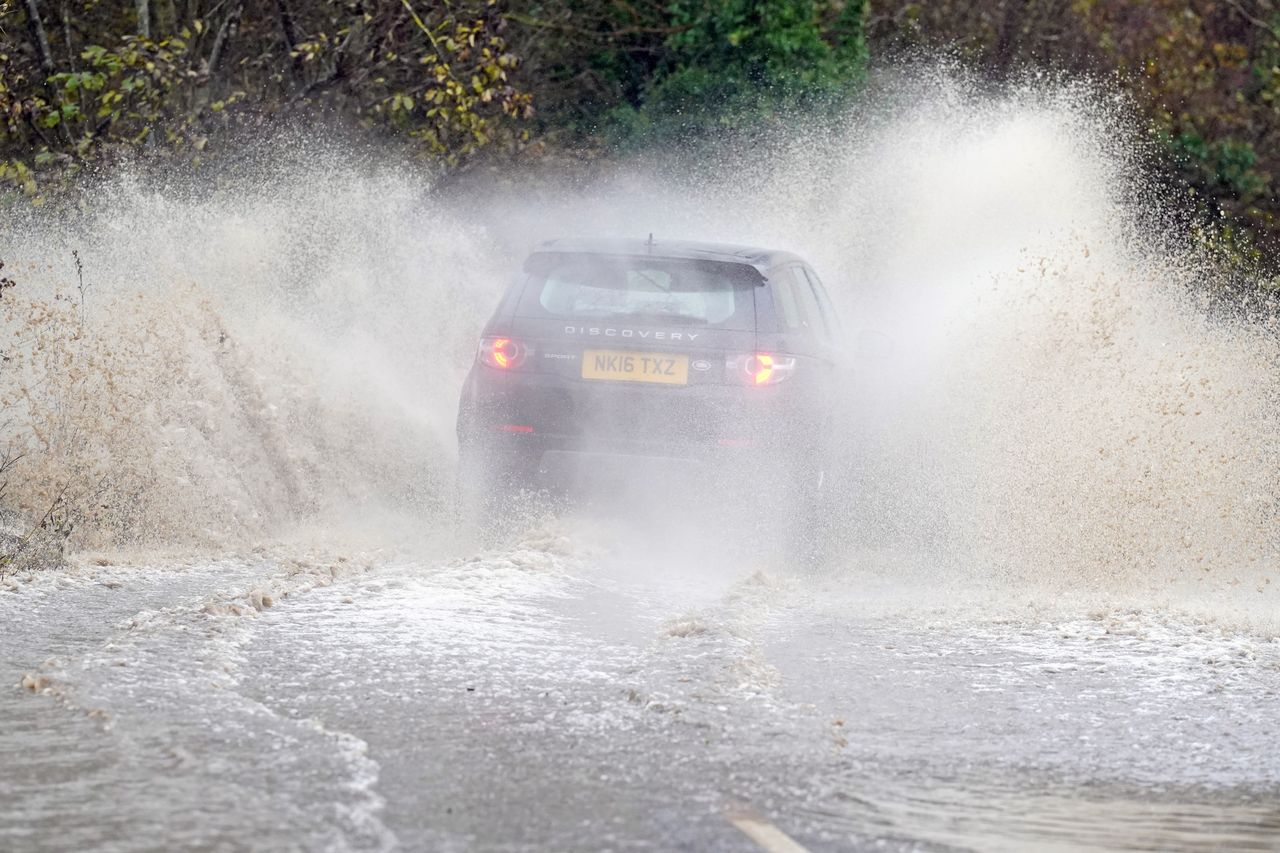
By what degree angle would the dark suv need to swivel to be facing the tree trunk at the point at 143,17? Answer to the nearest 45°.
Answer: approximately 45° to its left

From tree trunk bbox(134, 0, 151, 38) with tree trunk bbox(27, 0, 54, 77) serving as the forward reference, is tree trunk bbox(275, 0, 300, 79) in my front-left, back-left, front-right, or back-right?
back-left

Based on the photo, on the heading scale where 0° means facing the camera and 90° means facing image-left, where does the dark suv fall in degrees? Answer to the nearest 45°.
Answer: approximately 180°
